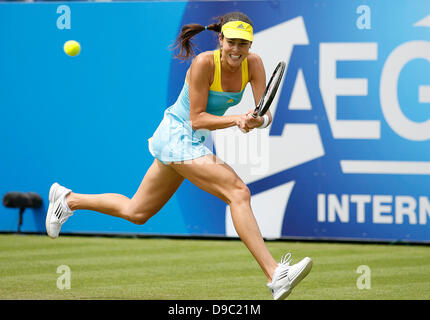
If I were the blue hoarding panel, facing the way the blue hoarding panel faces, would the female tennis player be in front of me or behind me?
in front

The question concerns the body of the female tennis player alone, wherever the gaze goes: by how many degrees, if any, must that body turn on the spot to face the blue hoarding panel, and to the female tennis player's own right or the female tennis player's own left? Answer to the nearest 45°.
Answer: approximately 135° to the female tennis player's own left

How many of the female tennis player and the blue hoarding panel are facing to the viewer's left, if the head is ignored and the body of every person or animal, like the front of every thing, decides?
0

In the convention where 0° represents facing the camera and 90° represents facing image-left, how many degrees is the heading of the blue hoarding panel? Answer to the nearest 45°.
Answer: approximately 0°

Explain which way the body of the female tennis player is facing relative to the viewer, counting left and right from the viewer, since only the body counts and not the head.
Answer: facing the viewer and to the right of the viewer
